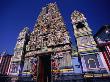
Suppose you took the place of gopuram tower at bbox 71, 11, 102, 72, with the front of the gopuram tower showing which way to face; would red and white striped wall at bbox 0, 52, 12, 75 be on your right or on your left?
on your right

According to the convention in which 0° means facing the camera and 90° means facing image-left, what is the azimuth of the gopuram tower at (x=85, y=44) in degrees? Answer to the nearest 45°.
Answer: approximately 0°

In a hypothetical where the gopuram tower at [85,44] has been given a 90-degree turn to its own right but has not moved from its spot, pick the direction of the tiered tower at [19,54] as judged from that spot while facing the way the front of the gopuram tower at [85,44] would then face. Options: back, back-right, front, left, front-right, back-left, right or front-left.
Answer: front

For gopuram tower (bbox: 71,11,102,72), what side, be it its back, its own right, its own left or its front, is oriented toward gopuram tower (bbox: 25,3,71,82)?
right

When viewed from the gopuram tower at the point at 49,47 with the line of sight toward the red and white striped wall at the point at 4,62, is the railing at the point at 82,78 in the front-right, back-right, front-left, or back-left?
back-left
